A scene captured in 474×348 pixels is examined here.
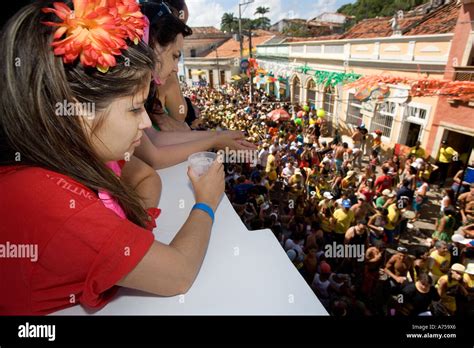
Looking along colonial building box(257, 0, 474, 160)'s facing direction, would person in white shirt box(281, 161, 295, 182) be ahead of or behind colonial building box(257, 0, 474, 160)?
ahead

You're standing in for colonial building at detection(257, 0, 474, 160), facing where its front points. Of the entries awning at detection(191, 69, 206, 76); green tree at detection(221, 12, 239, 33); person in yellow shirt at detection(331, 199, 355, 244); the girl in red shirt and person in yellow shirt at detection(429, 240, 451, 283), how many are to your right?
2

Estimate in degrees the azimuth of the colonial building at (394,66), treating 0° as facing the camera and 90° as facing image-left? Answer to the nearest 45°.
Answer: approximately 45°

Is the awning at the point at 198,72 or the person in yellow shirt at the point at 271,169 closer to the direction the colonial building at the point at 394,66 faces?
the person in yellow shirt

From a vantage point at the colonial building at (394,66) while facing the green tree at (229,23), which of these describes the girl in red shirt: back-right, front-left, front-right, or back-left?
back-left

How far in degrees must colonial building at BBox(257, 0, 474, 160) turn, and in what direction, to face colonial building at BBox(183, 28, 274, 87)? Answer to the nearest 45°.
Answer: approximately 90° to its right

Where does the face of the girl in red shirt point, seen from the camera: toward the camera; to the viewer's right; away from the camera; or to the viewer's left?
to the viewer's right

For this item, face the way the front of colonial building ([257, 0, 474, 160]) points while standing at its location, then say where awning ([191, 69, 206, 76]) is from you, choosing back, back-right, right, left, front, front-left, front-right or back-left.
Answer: right

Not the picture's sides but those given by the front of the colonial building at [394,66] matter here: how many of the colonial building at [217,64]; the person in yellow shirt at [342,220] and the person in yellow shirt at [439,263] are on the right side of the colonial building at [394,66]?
1

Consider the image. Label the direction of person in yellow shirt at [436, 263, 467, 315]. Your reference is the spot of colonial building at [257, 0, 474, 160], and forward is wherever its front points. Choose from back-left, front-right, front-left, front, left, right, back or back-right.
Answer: front-left

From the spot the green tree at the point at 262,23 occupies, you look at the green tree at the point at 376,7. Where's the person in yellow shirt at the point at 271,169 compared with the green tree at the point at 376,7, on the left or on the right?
right

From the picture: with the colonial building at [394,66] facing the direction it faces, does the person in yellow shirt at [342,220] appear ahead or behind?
ahead

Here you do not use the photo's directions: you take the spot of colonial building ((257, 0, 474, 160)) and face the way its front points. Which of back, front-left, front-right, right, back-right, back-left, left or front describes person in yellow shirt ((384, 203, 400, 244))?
front-left

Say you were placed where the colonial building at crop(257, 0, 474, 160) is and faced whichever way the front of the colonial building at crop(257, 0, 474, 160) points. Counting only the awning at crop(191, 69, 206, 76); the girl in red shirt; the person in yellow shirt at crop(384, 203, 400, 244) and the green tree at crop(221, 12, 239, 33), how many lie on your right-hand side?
2

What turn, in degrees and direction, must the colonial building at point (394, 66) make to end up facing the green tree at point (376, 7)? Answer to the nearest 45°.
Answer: approximately 135° to its right

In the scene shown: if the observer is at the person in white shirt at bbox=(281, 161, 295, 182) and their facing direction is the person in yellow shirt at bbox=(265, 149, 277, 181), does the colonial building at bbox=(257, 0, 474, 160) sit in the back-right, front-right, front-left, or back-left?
back-right
